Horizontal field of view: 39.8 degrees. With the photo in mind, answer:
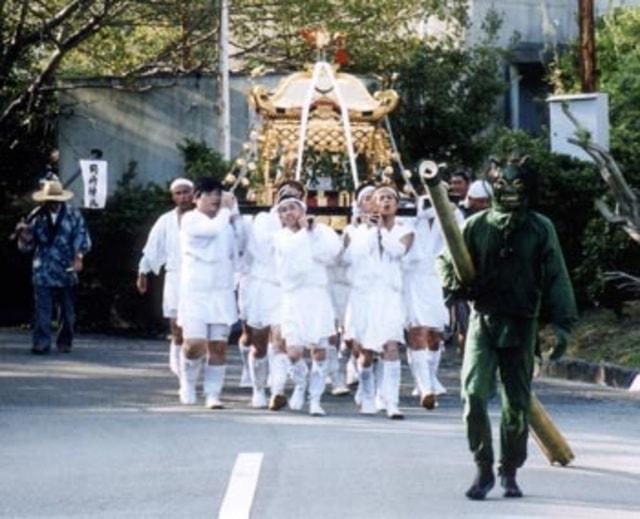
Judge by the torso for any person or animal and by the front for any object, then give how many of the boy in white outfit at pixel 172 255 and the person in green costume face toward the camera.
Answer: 2

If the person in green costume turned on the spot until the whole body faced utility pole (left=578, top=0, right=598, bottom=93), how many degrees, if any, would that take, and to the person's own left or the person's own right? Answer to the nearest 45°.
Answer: approximately 180°

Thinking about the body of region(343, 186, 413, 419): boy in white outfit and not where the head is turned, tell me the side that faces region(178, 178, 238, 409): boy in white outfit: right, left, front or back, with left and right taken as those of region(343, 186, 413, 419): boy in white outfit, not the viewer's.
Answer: right

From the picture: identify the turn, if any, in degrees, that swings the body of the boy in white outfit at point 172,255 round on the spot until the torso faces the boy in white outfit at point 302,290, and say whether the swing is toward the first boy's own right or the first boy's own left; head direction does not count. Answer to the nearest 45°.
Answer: approximately 45° to the first boy's own left

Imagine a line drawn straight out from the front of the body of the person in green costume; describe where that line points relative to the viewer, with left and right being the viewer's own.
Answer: facing the viewer

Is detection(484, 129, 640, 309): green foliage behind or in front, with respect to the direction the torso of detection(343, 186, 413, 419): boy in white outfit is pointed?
behind

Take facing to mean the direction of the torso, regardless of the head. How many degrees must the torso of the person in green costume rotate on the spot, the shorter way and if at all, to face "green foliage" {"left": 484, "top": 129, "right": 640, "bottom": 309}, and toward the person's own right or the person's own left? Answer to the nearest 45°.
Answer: approximately 180°

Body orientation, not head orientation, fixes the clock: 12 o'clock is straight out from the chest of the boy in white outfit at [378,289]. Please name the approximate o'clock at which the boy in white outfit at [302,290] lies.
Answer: the boy in white outfit at [302,290] is roughly at 3 o'clock from the boy in white outfit at [378,289].
